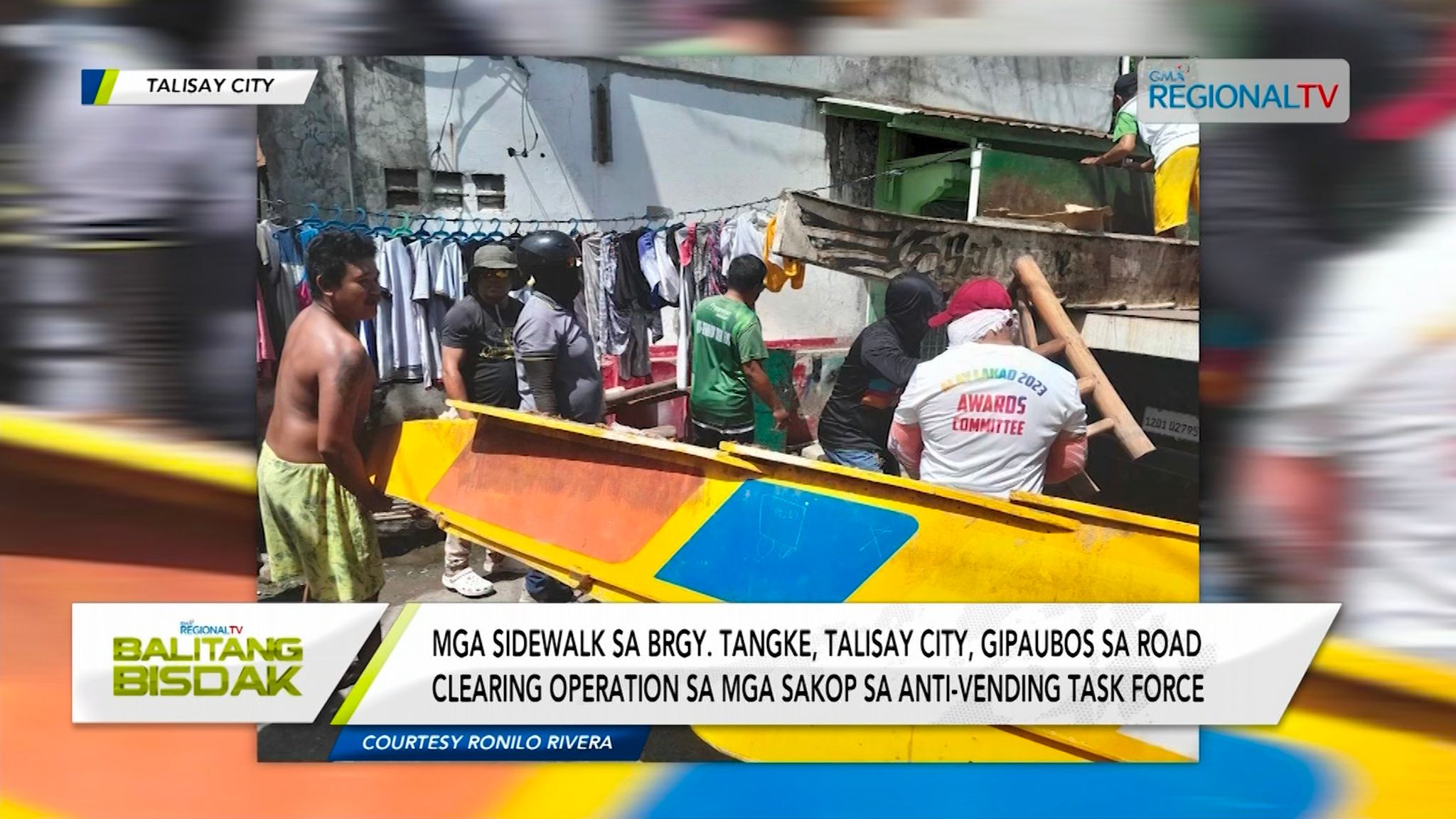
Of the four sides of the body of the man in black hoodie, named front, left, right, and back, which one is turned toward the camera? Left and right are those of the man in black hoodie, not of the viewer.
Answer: right

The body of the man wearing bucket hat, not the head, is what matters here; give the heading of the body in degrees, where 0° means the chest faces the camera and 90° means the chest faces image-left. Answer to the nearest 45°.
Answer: approximately 315°

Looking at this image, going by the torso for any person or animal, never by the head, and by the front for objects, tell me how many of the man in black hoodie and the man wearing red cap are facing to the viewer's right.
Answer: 1

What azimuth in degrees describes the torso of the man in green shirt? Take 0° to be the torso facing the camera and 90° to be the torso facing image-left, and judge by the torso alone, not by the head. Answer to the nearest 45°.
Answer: approximately 225°

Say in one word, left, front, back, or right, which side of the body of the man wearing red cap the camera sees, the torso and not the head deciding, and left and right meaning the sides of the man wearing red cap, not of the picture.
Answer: back
